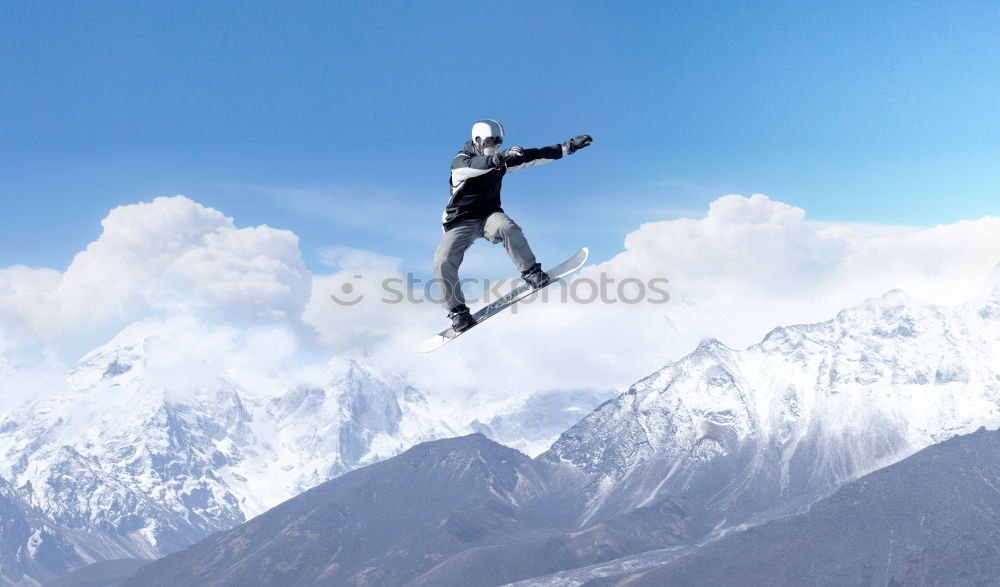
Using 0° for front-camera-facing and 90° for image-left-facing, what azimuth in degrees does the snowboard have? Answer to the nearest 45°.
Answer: approximately 270°
